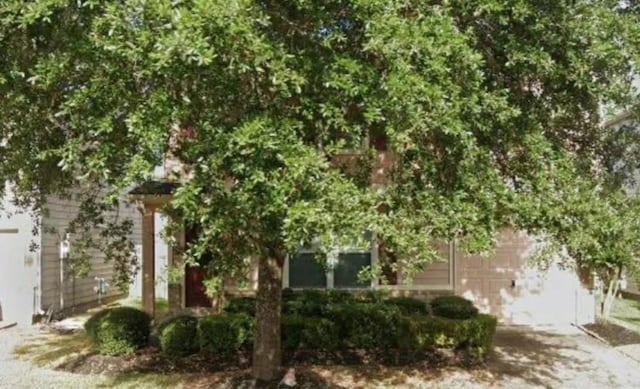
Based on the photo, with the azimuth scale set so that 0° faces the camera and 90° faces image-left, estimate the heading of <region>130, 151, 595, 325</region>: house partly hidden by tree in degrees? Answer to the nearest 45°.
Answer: approximately 0°

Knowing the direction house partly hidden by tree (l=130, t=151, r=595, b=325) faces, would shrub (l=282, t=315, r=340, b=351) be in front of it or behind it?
in front

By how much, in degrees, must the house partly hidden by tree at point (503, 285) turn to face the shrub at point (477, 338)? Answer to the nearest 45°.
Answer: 0° — it already faces it

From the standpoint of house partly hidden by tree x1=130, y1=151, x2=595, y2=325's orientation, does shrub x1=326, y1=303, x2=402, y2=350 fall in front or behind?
in front

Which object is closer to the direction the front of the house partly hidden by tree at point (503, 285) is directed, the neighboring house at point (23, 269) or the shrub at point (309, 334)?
the shrub

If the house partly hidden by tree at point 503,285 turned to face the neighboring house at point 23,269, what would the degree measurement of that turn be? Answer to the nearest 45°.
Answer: approximately 90° to its right
